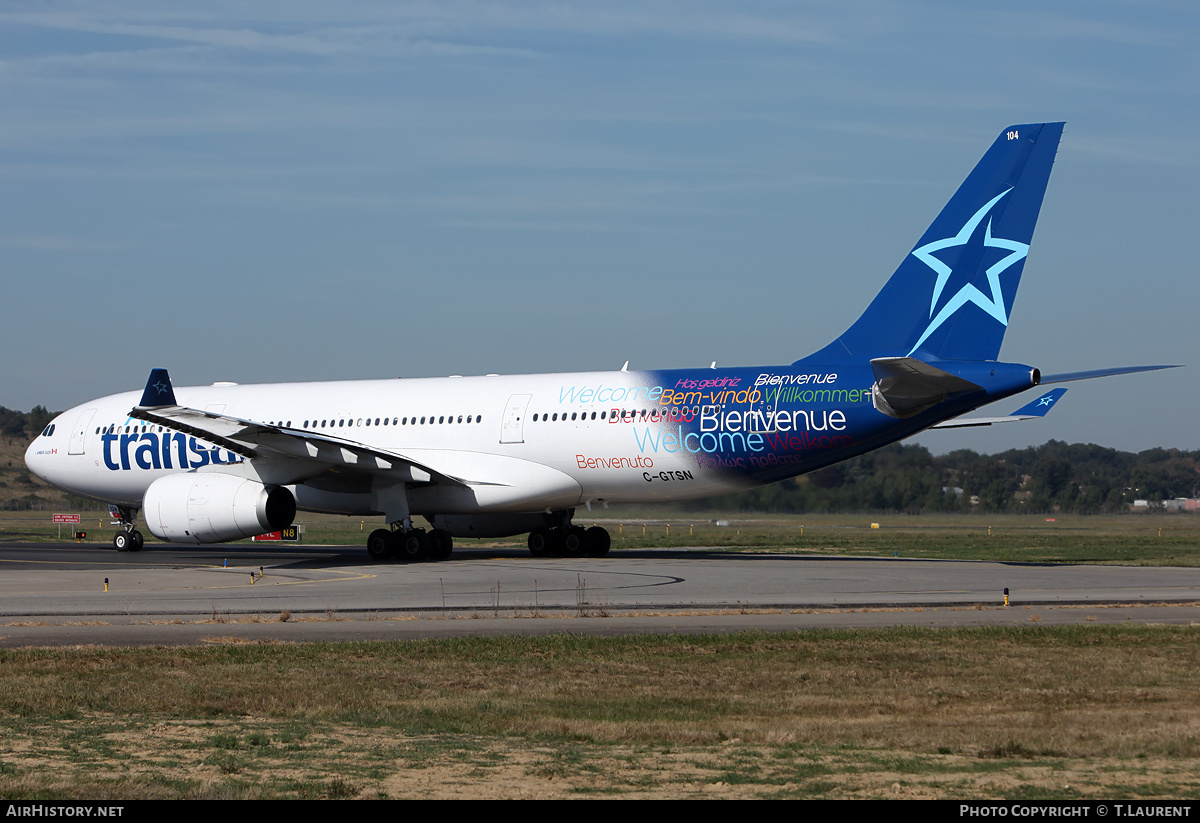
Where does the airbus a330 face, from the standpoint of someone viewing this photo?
facing away from the viewer and to the left of the viewer
